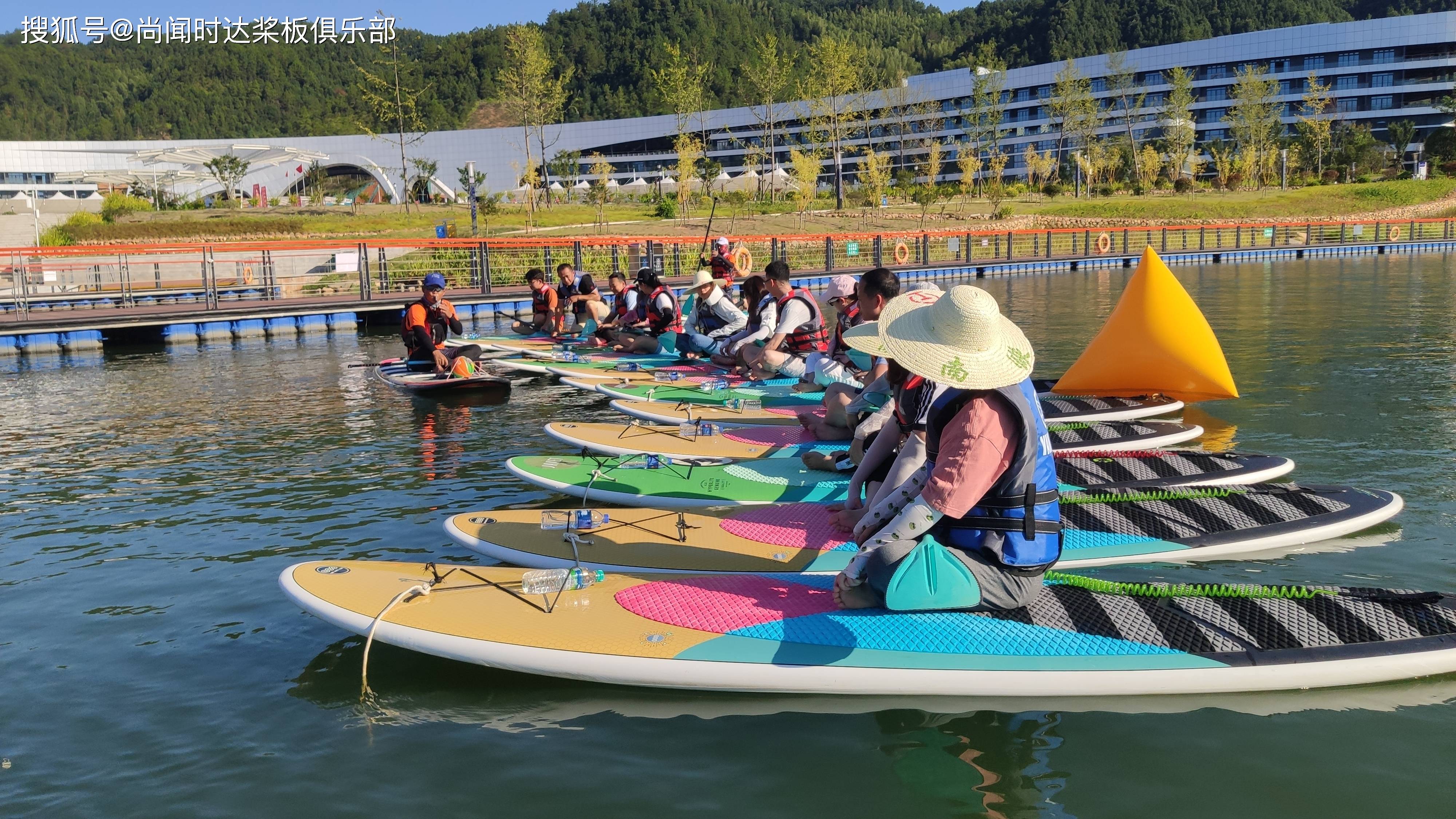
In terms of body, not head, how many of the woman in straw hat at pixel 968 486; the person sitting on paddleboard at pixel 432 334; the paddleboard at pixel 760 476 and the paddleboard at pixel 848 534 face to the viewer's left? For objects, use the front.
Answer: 3

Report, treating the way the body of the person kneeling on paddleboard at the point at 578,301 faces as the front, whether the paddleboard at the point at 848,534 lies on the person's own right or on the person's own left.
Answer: on the person's own left

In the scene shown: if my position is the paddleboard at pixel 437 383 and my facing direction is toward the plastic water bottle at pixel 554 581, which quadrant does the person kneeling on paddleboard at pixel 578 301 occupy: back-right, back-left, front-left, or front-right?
back-left

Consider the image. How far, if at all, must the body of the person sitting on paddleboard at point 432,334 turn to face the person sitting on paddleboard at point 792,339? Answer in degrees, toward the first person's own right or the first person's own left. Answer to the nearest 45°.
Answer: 0° — they already face them

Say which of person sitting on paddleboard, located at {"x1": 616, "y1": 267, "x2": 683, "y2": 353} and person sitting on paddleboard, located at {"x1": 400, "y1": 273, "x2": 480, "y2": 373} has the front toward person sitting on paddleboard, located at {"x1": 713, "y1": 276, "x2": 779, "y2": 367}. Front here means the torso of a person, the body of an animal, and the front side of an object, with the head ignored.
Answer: person sitting on paddleboard, located at {"x1": 400, "y1": 273, "x2": 480, "y2": 373}

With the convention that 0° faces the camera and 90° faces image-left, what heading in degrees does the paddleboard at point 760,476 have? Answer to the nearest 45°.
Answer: approximately 90°

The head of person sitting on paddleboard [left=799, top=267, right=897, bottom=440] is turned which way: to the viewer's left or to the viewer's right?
to the viewer's left

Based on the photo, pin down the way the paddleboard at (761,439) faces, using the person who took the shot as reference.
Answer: facing to the left of the viewer

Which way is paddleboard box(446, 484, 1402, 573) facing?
to the viewer's left

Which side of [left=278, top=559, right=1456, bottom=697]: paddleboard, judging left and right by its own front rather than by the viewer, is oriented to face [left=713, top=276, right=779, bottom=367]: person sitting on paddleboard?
right

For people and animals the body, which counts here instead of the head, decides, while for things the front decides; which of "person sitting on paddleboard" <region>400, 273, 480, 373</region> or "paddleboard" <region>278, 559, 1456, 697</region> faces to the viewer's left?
the paddleboard

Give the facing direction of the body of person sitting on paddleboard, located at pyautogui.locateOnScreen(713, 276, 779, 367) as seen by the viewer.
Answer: to the viewer's left

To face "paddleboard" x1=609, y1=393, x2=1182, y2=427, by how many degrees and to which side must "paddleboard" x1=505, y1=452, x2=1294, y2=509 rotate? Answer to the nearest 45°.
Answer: approximately 90° to its right

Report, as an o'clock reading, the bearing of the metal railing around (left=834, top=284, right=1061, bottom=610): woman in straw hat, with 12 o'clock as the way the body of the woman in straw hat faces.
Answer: The metal railing is roughly at 2 o'clock from the woman in straw hat.
